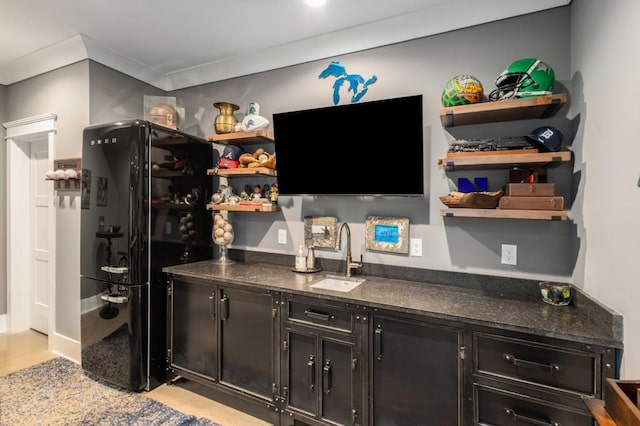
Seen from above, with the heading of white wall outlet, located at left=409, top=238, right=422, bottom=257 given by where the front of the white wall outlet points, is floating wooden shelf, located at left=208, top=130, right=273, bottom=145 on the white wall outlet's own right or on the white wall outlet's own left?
on the white wall outlet's own right

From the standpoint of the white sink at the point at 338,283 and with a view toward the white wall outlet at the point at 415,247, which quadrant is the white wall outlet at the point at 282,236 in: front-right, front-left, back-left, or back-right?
back-left

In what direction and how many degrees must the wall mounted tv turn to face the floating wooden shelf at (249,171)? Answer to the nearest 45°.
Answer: approximately 45° to its right

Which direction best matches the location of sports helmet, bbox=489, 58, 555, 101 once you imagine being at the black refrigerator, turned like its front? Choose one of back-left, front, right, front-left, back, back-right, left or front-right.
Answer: left

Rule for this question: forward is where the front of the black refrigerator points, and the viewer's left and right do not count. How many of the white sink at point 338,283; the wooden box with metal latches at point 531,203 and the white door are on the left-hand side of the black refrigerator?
2

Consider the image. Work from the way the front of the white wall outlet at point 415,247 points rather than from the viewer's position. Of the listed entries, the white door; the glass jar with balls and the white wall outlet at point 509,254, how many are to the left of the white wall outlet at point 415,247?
1

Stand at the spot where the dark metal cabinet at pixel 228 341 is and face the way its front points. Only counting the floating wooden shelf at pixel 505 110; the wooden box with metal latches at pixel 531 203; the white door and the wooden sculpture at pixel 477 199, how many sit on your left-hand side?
3

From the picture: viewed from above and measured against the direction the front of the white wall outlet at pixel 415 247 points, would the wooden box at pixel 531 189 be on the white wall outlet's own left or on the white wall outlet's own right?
on the white wall outlet's own left

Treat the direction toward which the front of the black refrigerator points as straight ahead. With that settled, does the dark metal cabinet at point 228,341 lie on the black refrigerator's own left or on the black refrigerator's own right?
on the black refrigerator's own left
